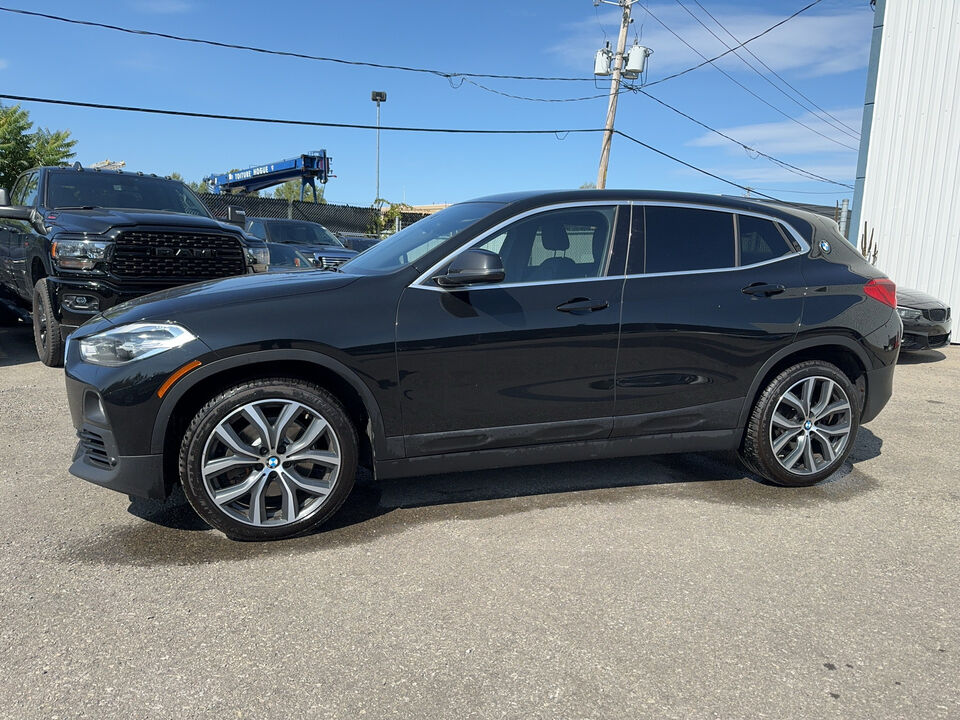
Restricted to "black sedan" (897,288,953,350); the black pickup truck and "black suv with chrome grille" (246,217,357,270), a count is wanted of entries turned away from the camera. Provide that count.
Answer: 0

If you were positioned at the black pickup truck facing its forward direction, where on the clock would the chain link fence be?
The chain link fence is roughly at 8 o'clock from the black pickup truck.

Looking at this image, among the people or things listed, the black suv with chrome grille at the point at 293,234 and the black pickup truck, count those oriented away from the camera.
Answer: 0

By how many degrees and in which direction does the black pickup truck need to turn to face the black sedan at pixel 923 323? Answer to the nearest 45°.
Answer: approximately 45° to its left

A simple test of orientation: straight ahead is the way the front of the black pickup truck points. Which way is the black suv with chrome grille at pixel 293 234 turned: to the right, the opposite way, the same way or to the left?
the same way

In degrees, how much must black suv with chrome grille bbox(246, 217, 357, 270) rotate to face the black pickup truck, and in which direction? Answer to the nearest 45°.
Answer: approximately 45° to its right

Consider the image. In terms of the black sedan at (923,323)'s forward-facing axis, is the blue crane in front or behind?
behind

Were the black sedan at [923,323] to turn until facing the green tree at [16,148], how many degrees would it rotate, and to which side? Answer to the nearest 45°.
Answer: approximately 135° to its right

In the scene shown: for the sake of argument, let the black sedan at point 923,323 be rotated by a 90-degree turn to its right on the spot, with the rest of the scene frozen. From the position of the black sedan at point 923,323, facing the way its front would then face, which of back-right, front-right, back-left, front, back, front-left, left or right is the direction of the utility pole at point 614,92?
right

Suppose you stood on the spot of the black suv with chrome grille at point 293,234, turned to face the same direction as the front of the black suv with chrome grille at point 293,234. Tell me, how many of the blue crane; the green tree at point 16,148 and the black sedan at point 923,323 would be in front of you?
1

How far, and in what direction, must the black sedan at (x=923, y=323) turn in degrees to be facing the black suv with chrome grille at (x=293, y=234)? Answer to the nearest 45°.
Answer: approximately 135° to its right

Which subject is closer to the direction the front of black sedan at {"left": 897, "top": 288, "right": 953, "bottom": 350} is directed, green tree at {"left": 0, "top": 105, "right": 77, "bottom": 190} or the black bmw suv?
the black bmw suv

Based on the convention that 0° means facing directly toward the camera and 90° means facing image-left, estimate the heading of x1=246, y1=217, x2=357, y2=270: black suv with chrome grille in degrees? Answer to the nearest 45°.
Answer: approximately 315°

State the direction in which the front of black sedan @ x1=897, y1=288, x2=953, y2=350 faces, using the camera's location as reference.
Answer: facing the viewer and to the right of the viewer
